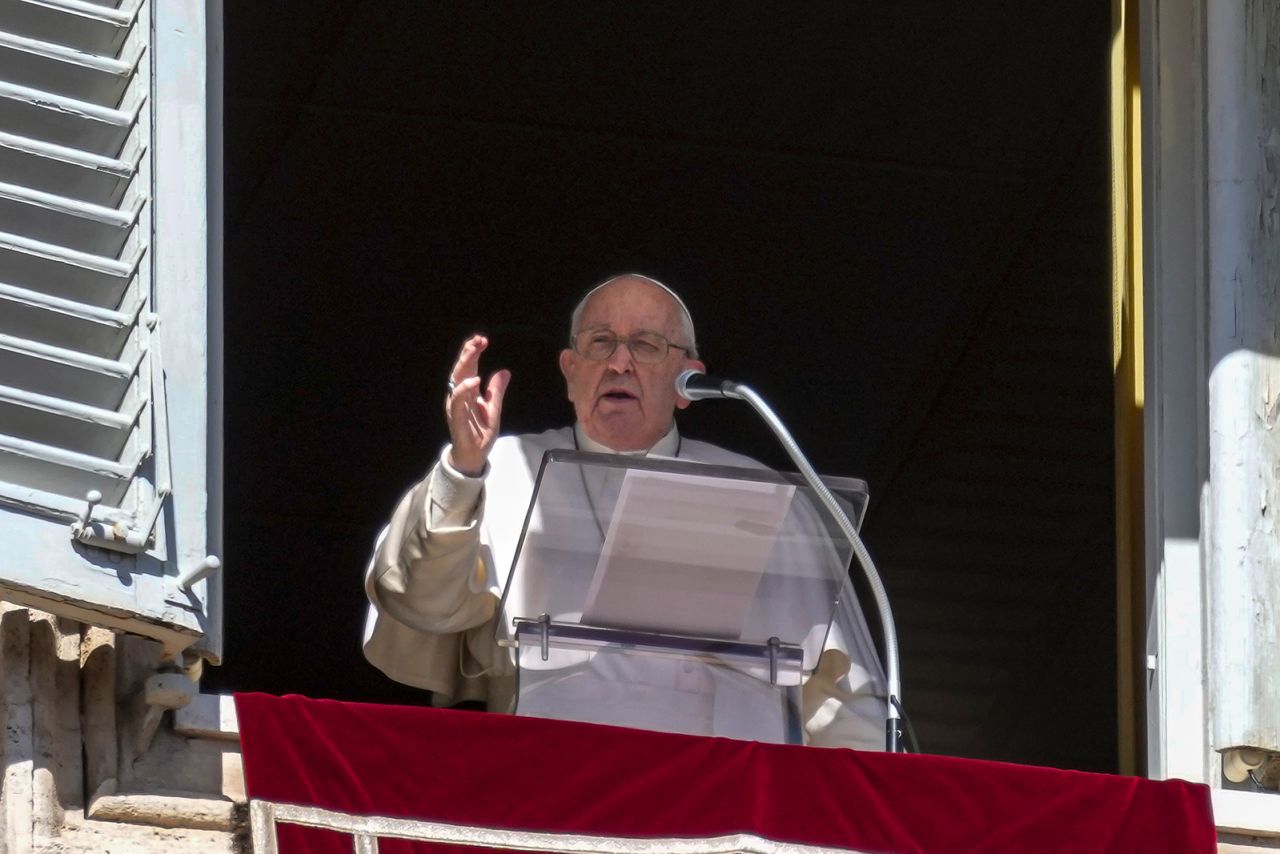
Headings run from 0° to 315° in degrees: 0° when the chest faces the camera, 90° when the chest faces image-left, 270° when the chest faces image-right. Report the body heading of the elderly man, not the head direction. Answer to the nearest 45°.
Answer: approximately 0°

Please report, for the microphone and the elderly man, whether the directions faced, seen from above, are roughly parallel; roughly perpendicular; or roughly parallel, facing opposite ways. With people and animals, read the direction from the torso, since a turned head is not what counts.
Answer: roughly perpendicular

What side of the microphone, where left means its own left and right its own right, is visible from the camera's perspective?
left

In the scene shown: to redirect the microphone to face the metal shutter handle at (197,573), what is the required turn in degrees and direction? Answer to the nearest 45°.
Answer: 0° — it already faces it

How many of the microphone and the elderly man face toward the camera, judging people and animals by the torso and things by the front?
1

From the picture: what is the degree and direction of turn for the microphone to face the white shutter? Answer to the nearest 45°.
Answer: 0° — it already faces it
